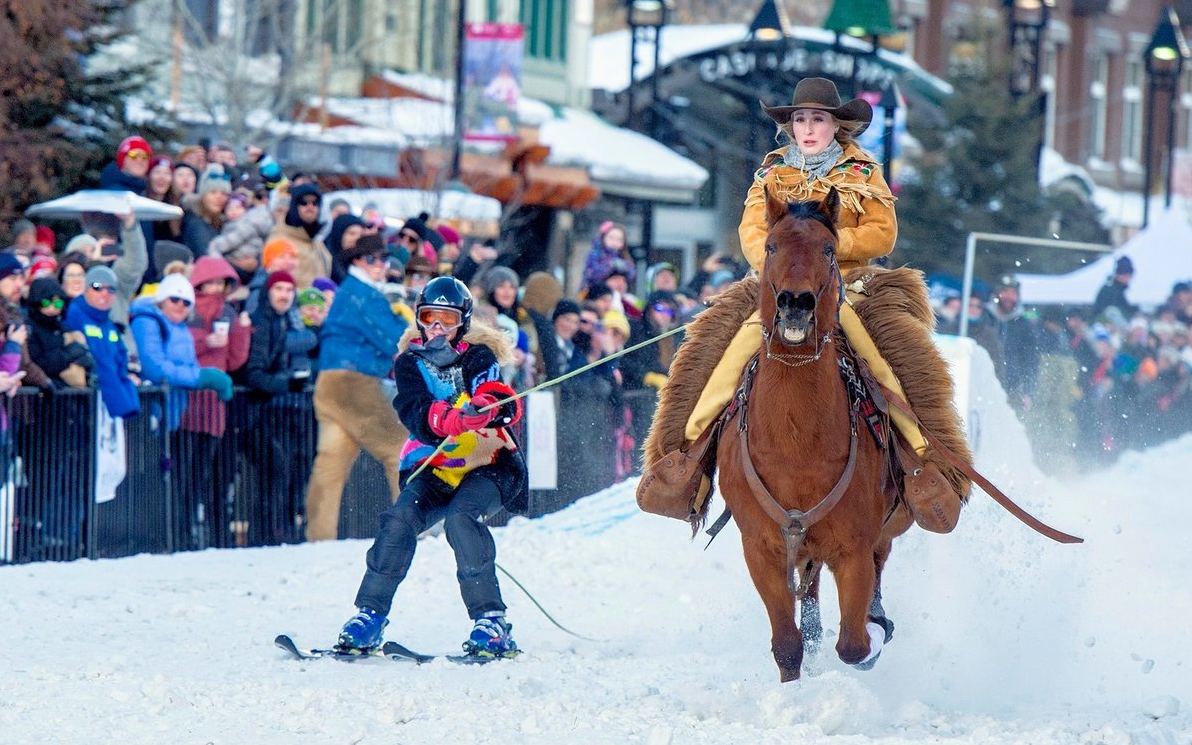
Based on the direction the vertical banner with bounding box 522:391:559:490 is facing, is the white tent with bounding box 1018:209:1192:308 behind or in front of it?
behind

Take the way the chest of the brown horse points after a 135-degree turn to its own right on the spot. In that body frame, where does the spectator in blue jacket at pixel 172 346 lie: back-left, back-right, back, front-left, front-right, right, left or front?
front

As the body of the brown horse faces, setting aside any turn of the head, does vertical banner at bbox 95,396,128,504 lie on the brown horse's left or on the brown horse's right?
on the brown horse's right

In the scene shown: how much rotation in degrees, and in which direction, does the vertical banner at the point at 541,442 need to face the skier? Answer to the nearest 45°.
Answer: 0° — it already faces them

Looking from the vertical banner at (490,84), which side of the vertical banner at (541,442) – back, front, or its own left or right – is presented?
back

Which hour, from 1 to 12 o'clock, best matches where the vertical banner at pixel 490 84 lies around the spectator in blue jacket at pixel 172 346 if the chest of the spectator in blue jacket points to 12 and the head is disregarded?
The vertical banner is roughly at 8 o'clock from the spectator in blue jacket.

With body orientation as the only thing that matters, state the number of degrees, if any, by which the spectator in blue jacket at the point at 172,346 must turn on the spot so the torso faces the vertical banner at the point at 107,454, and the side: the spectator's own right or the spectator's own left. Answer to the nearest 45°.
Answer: approximately 90° to the spectator's own right

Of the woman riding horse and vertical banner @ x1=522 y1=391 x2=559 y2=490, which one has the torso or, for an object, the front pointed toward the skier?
the vertical banner

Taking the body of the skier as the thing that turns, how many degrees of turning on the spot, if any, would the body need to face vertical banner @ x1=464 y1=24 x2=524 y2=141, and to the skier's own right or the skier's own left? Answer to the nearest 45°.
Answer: approximately 180°
